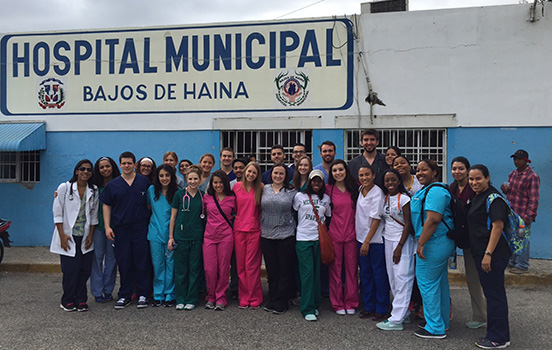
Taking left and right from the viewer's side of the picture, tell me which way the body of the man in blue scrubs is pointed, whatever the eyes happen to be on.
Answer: facing the viewer

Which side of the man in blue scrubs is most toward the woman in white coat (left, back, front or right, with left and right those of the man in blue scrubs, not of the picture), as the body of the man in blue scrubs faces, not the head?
right

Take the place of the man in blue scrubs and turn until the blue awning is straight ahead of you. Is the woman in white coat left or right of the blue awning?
left

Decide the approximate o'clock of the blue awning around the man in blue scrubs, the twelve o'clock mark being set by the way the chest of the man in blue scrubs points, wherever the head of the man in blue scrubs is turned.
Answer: The blue awning is roughly at 5 o'clock from the man in blue scrubs.
